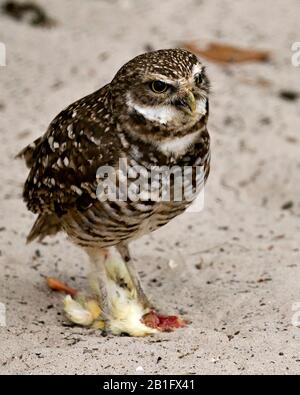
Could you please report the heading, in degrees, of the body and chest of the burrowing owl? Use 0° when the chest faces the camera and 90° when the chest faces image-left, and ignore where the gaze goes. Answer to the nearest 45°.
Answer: approximately 315°
